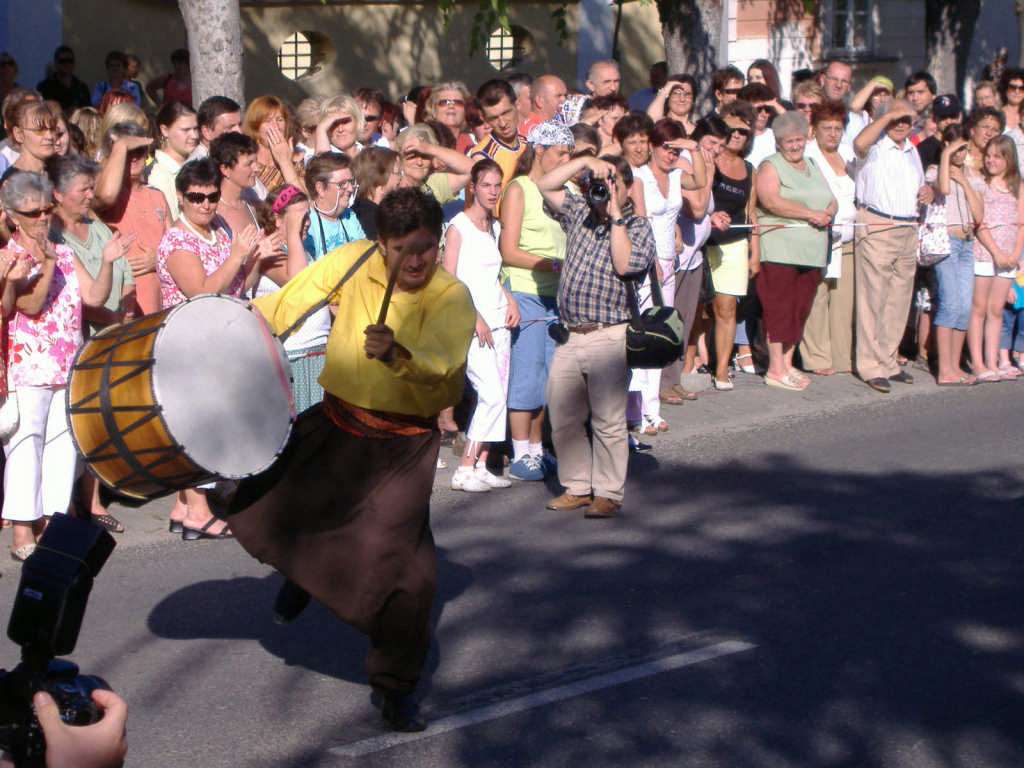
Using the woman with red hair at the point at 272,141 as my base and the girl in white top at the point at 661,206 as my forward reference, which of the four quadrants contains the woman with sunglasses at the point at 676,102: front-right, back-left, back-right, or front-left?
front-left

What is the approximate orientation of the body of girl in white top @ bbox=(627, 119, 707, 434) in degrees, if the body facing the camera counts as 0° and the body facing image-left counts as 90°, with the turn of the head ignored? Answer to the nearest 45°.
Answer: approximately 0°

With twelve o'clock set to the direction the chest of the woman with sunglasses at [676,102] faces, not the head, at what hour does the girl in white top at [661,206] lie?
The girl in white top is roughly at 12 o'clock from the woman with sunglasses.

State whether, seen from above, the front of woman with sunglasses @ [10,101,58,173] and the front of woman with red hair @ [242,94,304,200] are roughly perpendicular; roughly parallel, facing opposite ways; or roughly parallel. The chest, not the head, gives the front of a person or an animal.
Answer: roughly parallel

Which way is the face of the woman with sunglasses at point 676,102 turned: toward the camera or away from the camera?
toward the camera

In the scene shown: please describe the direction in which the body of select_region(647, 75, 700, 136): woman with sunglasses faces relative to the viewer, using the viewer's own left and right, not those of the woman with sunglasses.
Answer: facing the viewer

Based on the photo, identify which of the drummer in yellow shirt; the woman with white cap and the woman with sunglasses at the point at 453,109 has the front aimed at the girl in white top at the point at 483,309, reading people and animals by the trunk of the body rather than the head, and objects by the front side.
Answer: the woman with sunglasses

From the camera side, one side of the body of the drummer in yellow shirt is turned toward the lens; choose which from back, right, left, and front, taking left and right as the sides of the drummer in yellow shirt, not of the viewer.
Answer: front

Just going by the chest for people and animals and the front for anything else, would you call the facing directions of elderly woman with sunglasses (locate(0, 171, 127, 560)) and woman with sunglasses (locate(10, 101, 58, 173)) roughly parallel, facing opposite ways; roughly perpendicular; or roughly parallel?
roughly parallel

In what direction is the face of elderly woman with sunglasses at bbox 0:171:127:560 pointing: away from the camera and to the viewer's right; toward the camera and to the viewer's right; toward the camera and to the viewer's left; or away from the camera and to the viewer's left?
toward the camera and to the viewer's right

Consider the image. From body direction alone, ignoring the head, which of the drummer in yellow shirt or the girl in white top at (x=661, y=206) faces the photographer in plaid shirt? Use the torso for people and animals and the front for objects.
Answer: the girl in white top

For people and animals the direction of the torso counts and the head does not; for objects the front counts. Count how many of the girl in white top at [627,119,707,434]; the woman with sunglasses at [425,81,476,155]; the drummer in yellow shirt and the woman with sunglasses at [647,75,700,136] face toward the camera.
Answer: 4

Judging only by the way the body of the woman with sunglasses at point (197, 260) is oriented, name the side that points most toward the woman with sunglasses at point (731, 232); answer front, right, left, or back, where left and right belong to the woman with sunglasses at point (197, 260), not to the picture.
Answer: left

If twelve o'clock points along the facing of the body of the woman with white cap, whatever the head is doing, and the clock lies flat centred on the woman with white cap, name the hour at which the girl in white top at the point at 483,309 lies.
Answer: The girl in white top is roughly at 4 o'clock from the woman with white cap.

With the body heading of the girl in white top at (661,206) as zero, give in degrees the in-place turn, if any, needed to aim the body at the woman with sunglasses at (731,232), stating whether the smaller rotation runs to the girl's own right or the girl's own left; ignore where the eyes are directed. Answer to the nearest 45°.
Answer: approximately 135° to the girl's own left

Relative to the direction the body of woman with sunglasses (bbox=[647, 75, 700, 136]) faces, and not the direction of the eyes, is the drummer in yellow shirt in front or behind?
in front

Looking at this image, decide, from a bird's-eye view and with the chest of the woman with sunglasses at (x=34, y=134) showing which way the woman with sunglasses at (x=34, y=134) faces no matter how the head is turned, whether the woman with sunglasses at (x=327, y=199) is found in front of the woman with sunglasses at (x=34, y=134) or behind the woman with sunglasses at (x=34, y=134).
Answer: in front

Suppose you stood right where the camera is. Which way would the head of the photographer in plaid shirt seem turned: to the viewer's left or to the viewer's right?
to the viewer's left

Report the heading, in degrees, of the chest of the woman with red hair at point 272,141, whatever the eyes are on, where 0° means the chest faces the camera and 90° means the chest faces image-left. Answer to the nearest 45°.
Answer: approximately 315°

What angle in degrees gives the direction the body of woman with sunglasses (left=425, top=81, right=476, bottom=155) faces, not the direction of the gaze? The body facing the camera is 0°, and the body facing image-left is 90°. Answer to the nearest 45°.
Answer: approximately 0°
